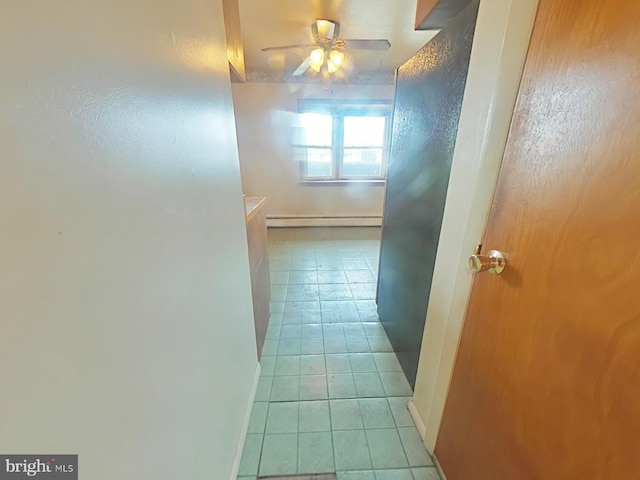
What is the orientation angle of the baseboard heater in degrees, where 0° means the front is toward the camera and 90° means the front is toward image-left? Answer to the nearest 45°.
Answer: approximately 0°

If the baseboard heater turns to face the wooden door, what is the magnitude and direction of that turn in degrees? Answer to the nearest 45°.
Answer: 0° — it already faces it
